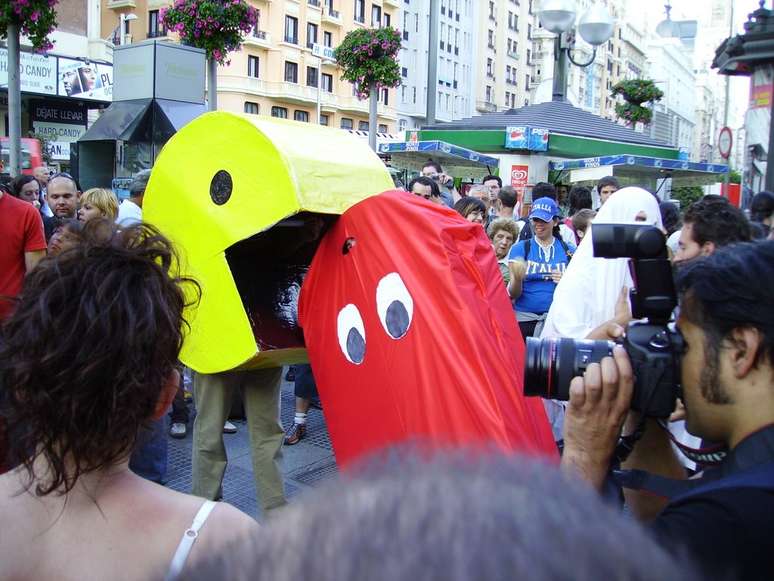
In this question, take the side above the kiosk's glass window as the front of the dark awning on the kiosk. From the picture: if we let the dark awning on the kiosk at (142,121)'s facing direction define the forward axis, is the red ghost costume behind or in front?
in front

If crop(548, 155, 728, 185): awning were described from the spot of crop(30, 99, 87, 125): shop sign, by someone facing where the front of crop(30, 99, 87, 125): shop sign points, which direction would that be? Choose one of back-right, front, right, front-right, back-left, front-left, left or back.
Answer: front-left

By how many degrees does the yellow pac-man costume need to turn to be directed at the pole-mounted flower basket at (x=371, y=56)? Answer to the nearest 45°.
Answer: approximately 135° to its left

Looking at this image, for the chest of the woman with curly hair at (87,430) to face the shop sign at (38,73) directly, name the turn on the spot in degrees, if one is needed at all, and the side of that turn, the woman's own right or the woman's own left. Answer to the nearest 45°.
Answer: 0° — they already face it

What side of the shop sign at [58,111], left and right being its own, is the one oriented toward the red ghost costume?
front

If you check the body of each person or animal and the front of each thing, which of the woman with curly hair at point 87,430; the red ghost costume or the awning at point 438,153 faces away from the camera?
the woman with curly hair

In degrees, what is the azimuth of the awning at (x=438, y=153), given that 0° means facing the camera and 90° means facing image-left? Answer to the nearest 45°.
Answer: approximately 0°

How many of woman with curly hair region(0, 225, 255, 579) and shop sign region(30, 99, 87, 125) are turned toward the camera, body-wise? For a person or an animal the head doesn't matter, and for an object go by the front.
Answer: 1

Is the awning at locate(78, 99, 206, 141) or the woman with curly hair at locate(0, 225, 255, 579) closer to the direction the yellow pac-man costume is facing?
the woman with curly hair

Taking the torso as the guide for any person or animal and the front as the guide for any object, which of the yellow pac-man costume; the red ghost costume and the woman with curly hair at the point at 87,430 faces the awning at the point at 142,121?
the woman with curly hair

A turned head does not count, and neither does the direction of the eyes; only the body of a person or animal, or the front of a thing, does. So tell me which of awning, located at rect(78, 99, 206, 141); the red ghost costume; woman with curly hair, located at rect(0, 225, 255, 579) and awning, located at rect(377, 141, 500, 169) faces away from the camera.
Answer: the woman with curly hair

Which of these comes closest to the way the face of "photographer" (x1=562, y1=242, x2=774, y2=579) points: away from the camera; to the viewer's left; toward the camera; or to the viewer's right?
to the viewer's left

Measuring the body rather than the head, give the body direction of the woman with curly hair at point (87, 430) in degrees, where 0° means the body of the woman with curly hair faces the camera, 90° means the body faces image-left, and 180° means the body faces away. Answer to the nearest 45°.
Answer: approximately 180°

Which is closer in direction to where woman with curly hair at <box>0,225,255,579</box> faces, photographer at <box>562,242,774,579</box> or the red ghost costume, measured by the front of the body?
the red ghost costume
